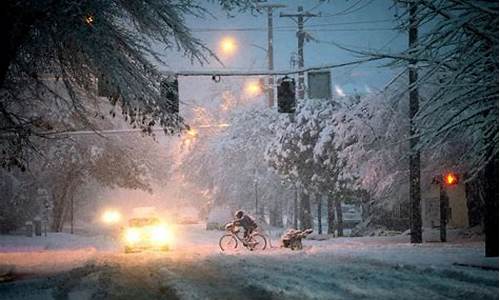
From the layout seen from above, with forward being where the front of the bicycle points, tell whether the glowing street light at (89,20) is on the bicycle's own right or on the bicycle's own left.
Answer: on the bicycle's own left

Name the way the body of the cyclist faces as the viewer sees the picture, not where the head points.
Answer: to the viewer's left

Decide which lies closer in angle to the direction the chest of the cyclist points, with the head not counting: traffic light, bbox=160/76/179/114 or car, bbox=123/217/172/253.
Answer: the car

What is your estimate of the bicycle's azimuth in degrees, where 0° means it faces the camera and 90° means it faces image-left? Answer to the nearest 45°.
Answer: approximately 90°

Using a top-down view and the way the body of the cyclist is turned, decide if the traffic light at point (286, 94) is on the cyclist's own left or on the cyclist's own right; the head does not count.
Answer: on the cyclist's own left

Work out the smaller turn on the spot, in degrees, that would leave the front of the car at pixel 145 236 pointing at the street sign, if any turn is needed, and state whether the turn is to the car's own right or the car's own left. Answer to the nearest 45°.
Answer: approximately 45° to the car's own left

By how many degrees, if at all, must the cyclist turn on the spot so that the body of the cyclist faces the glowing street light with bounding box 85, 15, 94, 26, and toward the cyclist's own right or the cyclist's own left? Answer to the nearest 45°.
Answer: approximately 90° to the cyclist's own left
